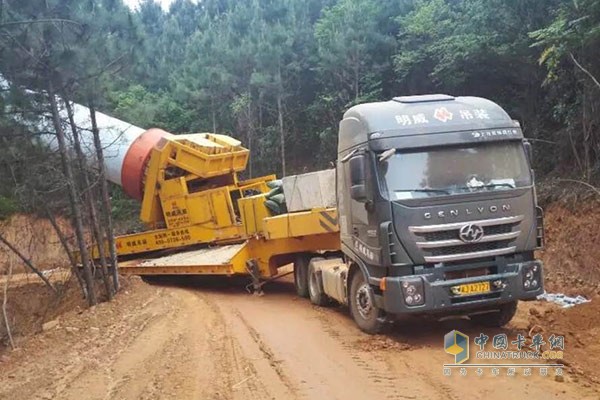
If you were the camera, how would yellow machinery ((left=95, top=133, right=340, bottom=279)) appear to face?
facing to the right of the viewer

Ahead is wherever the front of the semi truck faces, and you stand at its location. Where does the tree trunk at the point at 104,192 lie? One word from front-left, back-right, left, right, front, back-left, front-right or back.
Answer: back

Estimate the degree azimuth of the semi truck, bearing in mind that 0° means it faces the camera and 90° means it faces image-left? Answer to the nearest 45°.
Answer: approximately 315°

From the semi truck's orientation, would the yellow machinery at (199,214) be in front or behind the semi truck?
behind
